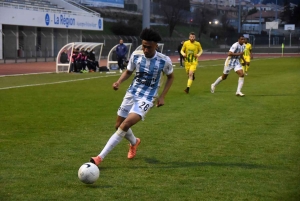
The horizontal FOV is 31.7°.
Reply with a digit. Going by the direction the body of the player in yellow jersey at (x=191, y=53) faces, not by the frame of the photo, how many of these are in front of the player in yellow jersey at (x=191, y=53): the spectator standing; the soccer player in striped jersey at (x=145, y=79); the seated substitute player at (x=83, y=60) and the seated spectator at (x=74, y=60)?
1

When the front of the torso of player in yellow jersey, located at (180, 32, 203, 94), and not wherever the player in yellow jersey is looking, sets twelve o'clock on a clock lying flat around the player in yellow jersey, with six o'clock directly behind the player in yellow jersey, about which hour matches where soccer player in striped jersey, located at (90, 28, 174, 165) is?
The soccer player in striped jersey is roughly at 12 o'clock from the player in yellow jersey.

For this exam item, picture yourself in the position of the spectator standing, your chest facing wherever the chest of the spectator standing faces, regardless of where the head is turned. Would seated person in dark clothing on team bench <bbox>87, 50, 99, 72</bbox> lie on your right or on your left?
on your right

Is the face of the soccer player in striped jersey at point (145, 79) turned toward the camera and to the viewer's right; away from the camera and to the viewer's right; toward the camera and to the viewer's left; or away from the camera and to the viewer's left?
toward the camera and to the viewer's left

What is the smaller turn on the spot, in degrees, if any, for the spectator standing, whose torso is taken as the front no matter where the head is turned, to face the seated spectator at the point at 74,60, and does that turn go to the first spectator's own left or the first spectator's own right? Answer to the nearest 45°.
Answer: approximately 45° to the first spectator's own right

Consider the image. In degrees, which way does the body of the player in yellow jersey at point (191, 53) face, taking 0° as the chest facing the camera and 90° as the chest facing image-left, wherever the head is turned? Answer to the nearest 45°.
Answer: approximately 0°

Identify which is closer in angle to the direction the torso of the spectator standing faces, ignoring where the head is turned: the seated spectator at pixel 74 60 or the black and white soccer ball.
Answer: the black and white soccer ball

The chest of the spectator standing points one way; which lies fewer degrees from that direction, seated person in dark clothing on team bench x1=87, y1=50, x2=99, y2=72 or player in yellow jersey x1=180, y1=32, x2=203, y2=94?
the player in yellow jersey

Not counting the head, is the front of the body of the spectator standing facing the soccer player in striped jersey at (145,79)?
yes

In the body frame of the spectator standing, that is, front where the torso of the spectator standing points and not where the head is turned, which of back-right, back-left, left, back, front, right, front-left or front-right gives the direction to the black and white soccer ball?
front

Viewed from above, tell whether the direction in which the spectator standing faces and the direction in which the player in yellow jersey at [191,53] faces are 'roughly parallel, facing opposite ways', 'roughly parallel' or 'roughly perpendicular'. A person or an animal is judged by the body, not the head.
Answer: roughly parallel

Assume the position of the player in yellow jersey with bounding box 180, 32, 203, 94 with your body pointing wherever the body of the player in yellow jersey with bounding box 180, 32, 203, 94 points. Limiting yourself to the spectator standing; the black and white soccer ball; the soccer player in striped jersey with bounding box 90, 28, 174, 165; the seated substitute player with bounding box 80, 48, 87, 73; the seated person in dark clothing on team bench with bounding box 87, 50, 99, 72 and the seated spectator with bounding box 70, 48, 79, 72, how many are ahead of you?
2

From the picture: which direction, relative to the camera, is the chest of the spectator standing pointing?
toward the camera

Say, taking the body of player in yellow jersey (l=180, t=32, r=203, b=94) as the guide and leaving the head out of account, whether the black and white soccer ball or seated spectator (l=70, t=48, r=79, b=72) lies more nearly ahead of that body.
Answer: the black and white soccer ball

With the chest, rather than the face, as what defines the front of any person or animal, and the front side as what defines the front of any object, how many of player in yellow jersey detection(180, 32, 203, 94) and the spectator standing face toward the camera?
2
